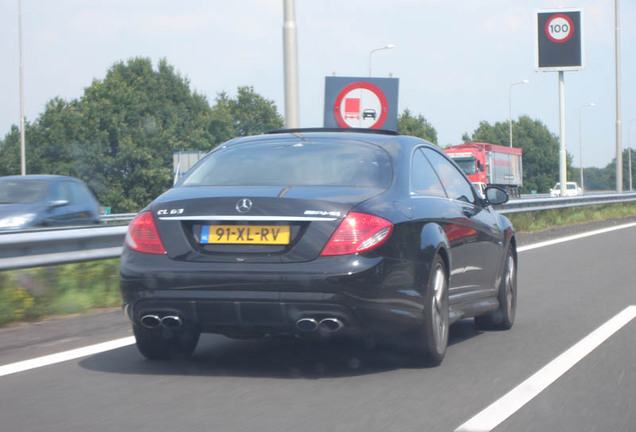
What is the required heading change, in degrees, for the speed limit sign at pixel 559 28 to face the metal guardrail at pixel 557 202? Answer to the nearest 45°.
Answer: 0° — it already faces it

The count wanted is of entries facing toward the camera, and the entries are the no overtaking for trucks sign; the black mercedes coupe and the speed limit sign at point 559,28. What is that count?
2

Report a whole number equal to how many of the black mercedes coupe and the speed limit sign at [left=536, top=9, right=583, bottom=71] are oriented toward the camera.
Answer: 1

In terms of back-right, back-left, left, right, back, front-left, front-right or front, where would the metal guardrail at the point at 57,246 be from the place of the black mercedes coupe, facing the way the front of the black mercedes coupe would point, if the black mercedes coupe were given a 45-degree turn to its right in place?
back-left

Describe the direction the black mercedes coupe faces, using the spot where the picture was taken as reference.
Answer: facing away from the viewer and to the right of the viewer

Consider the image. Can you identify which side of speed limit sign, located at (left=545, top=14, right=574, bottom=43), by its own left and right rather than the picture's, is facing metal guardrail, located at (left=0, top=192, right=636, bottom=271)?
front

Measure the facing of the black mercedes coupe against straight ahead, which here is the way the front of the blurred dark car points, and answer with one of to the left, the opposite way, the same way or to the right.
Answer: the opposite way

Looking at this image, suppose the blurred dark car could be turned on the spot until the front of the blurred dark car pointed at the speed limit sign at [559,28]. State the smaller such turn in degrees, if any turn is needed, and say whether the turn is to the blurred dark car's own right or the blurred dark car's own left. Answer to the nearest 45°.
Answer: approximately 180°

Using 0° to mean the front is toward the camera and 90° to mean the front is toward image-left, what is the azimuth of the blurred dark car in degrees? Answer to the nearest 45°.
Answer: approximately 45°

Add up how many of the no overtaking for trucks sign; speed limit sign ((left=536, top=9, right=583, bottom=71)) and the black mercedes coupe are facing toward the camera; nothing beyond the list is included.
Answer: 2
